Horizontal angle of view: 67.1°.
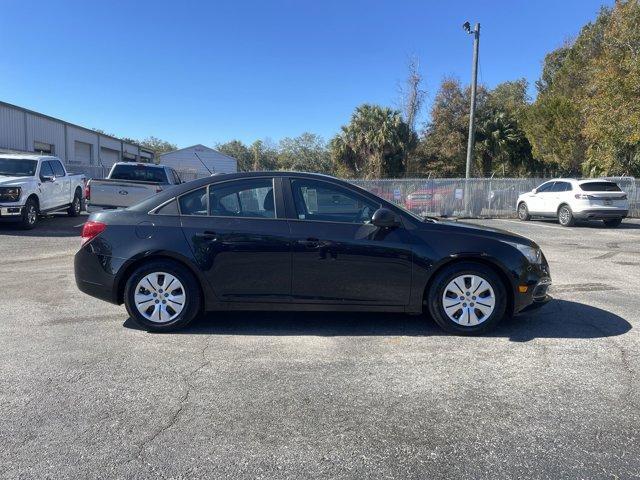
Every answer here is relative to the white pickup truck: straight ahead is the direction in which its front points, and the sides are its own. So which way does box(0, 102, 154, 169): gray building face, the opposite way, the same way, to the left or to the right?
to the left

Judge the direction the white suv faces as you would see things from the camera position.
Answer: facing away from the viewer and to the left of the viewer

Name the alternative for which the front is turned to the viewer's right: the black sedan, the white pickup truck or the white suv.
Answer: the black sedan

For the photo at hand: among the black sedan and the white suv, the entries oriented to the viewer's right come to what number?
1

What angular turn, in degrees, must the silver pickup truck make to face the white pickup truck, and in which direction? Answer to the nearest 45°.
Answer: approximately 90° to its left

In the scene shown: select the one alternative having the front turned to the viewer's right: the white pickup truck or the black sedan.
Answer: the black sedan

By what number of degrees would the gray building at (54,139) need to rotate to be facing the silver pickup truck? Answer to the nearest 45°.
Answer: approximately 45° to its right

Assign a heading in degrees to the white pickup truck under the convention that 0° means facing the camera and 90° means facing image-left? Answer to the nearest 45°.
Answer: approximately 45°

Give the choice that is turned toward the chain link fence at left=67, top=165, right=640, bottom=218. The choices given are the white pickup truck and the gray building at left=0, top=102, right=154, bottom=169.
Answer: the gray building

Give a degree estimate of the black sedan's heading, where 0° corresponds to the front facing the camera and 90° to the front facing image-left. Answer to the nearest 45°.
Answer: approximately 270°
